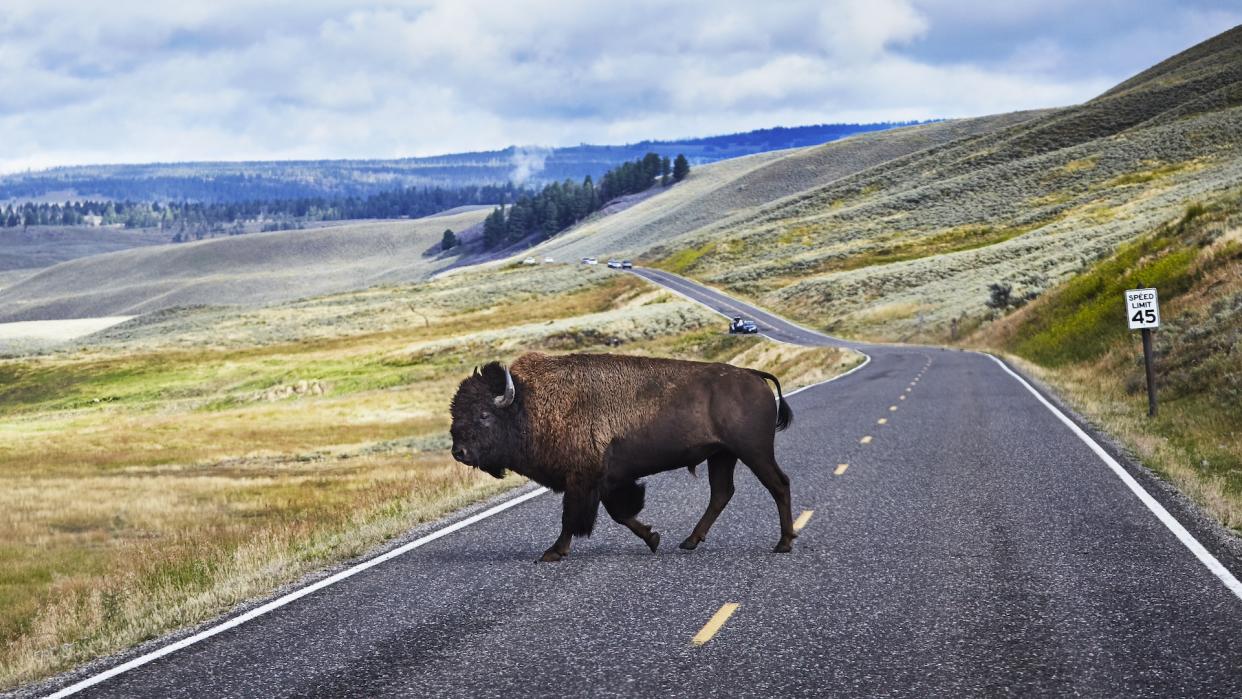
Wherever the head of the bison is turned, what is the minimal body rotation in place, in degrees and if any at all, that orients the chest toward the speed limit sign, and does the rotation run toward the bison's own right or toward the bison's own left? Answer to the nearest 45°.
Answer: approximately 135° to the bison's own right

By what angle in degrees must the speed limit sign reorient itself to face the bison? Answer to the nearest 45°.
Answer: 0° — it already faces it

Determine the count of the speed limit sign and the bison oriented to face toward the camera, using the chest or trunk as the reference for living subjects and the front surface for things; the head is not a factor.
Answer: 1

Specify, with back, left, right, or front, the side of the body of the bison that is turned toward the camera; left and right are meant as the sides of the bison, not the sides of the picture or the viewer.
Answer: left

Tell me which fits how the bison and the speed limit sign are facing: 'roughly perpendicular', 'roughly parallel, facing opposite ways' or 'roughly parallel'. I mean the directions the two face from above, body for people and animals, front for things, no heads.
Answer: roughly perpendicular

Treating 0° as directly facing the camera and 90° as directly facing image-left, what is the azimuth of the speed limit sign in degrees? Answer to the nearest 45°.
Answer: approximately 0°
